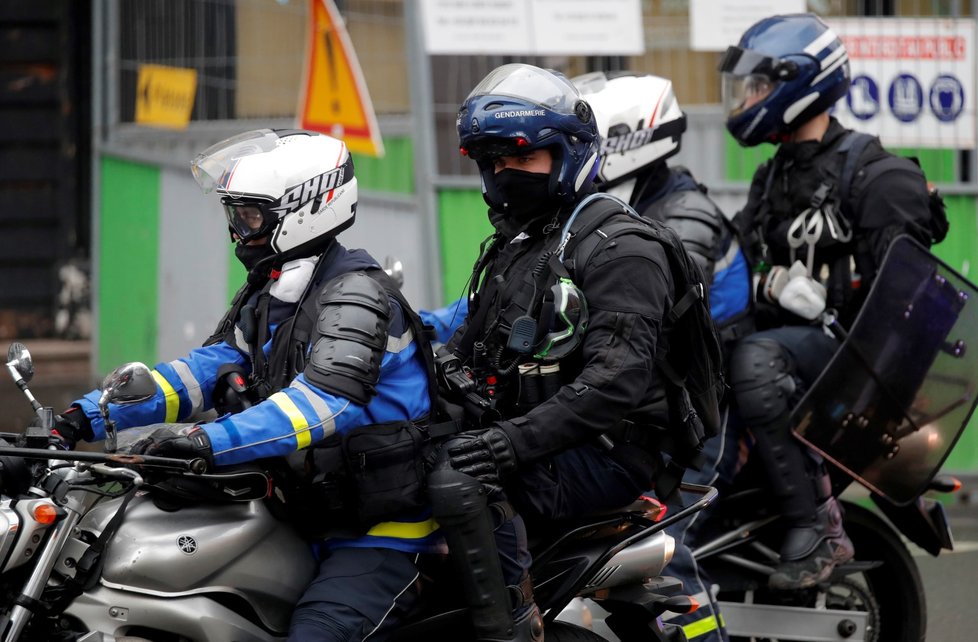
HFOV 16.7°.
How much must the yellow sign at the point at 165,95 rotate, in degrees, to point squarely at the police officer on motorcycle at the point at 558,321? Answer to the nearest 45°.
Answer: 0° — it already faces them

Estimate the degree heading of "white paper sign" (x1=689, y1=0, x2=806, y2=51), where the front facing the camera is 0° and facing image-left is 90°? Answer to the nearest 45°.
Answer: approximately 0°

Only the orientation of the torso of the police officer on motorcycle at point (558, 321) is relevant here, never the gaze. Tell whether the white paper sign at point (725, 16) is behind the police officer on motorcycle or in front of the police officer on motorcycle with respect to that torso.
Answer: behind

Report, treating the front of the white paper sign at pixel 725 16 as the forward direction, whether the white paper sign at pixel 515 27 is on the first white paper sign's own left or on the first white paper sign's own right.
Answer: on the first white paper sign's own right

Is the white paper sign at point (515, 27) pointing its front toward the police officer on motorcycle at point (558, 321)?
yes

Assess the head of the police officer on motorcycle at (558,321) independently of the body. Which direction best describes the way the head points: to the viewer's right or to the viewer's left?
to the viewer's left
